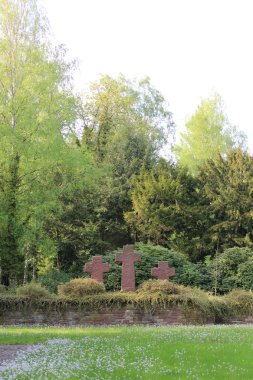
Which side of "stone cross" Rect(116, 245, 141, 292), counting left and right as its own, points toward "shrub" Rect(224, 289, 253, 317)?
left

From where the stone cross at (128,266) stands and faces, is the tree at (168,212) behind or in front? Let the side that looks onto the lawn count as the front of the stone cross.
behind

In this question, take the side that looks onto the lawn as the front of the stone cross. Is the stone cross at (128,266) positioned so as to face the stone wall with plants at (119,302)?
yes

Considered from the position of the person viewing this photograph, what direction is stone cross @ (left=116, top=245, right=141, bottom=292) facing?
facing the viewer

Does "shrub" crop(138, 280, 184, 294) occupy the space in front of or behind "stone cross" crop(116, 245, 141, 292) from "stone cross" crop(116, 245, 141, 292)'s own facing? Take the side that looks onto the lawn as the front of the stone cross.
in front

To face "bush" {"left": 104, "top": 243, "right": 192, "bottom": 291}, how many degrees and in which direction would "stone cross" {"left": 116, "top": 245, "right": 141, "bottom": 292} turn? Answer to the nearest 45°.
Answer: approximately 180°

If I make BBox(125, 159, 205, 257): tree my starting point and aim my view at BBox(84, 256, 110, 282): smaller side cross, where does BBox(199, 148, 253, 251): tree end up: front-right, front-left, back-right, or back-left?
back-left

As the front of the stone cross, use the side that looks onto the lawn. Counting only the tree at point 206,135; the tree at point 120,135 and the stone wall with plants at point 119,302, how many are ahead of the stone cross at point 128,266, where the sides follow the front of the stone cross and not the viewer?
1

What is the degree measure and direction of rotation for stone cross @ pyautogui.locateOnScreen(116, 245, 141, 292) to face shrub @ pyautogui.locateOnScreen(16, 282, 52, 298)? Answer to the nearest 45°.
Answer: approximately 45° to its right

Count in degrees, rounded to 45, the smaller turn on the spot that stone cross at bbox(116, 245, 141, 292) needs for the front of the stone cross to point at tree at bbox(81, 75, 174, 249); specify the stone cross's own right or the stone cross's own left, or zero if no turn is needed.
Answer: approximately 180°
